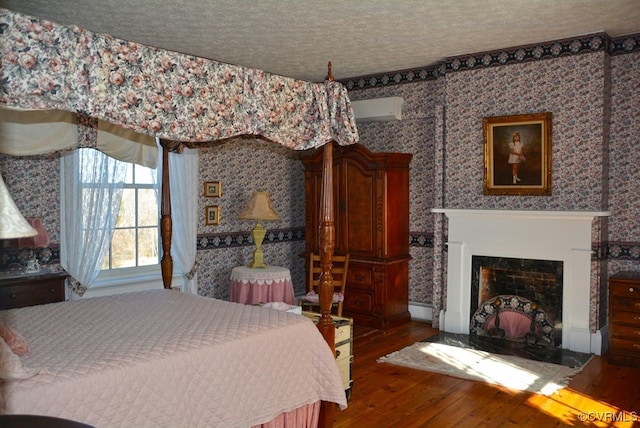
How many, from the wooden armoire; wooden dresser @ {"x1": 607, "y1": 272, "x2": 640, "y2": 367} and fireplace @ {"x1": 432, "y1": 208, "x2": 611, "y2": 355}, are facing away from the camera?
0

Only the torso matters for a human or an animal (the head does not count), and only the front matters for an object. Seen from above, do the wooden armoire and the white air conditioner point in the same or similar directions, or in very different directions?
same or similar directions

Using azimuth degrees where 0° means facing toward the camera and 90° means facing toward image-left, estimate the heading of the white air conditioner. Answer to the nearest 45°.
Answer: approximately 45°

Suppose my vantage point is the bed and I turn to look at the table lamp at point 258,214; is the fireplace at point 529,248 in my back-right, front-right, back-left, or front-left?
front-right

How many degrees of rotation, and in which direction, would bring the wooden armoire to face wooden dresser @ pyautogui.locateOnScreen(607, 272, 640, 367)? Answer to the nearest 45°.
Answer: approximately 90° to its left

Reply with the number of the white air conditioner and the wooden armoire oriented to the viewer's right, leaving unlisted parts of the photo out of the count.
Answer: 0

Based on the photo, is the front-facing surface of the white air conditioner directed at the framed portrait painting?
no

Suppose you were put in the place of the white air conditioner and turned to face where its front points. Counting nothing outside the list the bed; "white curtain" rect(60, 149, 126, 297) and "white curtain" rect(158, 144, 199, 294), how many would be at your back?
0

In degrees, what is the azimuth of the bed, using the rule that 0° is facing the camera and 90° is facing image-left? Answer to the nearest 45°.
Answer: approximately 225°

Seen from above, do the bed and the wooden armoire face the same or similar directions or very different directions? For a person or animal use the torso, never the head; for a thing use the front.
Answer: very different directions

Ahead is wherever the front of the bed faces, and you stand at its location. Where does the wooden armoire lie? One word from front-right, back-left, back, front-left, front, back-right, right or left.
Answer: front

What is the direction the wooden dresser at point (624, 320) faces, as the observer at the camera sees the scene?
facing the viewer and to the left of the viewer

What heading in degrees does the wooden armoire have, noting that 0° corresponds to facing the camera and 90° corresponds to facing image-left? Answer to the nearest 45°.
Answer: approximately 45°

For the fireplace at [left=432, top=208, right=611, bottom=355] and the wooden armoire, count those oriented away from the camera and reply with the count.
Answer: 0

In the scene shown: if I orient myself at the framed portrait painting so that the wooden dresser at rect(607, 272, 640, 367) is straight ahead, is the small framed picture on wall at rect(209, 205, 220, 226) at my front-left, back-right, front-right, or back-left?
back-right

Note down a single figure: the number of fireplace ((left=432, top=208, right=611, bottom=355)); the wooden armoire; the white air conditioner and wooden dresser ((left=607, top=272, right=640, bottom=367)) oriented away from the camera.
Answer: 0

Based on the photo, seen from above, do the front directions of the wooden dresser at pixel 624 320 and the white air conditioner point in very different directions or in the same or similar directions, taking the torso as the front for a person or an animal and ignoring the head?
same or similar directions
